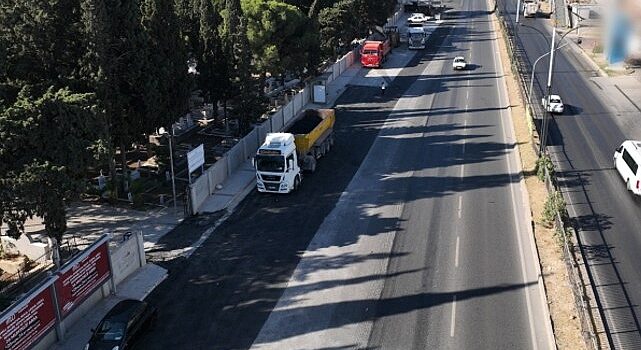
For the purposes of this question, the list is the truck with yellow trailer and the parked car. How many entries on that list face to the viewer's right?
0

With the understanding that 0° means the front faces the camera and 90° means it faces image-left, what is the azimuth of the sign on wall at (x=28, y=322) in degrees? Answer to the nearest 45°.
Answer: approximately 315°

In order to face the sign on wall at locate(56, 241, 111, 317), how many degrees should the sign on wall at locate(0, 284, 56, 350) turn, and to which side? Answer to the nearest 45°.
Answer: approximately 90° to its left

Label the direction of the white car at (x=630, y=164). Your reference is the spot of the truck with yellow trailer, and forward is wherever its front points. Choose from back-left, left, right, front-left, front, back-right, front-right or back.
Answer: back-left

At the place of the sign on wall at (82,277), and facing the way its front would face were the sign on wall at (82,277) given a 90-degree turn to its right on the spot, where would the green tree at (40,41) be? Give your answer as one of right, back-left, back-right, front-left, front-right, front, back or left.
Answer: back-right

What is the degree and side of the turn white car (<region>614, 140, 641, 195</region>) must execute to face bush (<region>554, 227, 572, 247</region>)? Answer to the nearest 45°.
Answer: approximately 135° to its left

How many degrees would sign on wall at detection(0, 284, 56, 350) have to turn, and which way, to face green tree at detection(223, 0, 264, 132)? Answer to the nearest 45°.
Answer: approximately 90° to its left

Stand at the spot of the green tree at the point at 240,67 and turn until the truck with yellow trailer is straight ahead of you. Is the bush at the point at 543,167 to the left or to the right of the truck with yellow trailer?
left

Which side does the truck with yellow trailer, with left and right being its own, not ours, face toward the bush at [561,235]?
left

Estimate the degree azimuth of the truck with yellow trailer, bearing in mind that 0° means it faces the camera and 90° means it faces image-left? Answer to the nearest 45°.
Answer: approximately 45°

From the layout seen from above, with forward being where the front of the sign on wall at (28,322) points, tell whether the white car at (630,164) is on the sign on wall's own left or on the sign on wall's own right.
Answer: on the sign on wall's own left

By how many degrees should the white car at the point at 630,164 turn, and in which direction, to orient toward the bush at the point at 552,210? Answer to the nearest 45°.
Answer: approximately 90° to its left

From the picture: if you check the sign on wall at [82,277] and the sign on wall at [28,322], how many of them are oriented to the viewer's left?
0
